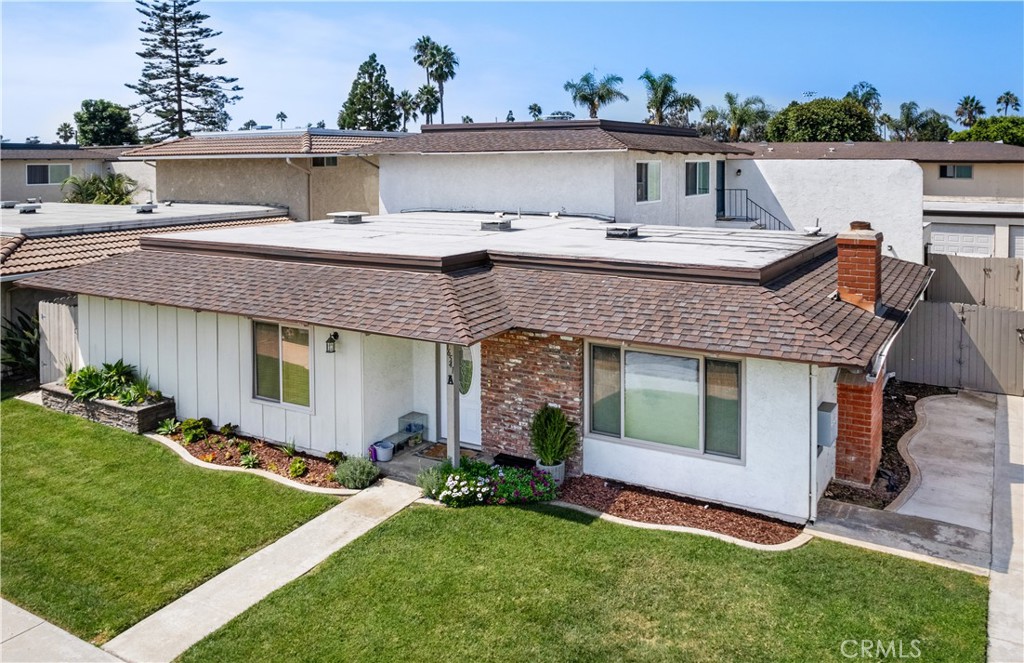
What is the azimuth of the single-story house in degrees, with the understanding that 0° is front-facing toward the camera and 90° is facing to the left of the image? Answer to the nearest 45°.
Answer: approximately 45°

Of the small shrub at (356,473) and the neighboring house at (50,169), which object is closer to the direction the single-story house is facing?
the small shrub

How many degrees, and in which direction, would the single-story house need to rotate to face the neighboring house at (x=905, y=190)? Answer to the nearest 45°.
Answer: approximately 180°

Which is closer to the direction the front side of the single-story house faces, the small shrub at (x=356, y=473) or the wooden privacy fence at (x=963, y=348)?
the small shrub

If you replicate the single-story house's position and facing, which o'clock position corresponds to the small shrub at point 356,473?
The small shrub is roughly at 1 o'clock from the single-story house.

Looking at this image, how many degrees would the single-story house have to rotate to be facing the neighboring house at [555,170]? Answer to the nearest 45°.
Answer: approximately 135° to its right

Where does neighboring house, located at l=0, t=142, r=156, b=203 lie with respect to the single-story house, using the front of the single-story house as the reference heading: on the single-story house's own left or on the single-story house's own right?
on the single-story house's own right
